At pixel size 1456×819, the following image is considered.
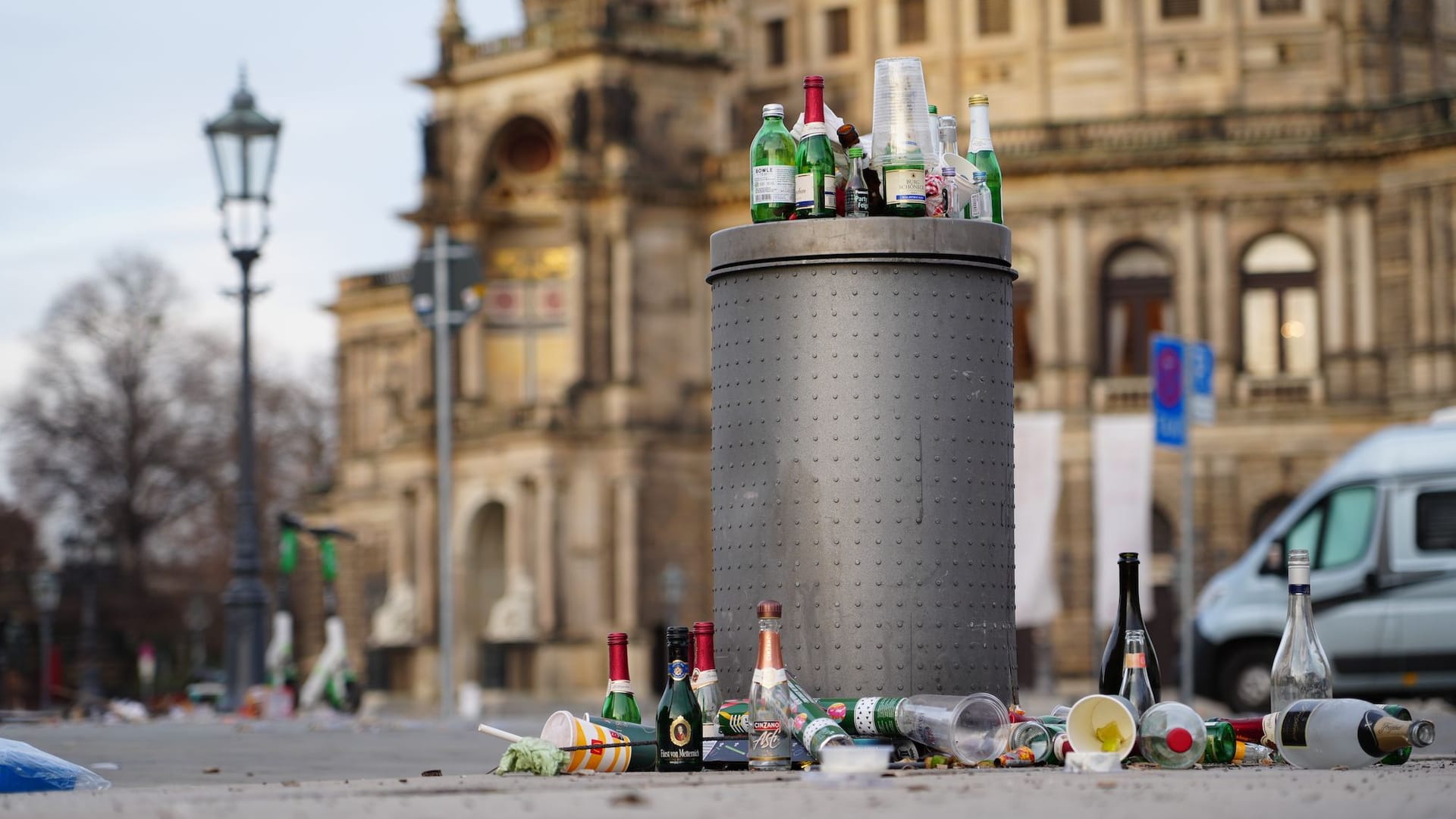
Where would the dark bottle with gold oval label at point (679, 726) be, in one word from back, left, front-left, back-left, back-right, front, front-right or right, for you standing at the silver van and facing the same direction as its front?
left

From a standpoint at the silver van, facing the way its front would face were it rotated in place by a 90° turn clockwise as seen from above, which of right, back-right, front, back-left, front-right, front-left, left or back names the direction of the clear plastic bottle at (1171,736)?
back

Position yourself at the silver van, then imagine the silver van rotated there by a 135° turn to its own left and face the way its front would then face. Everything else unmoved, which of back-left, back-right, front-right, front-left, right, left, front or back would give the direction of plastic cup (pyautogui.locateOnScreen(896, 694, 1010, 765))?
front-right

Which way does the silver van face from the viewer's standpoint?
to the viewer's left

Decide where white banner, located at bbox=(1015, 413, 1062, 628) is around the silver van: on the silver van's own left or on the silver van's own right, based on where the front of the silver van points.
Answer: on the silver van's own right

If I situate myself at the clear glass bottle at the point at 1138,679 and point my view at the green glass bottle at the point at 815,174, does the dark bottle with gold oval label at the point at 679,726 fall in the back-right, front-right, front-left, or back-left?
front-left

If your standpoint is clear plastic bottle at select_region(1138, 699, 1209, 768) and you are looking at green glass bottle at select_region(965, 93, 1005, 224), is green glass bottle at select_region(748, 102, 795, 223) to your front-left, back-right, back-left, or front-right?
front-left

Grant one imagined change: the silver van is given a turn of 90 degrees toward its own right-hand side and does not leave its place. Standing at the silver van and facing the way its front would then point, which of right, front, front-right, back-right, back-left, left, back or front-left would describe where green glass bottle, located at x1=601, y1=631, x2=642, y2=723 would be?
back
